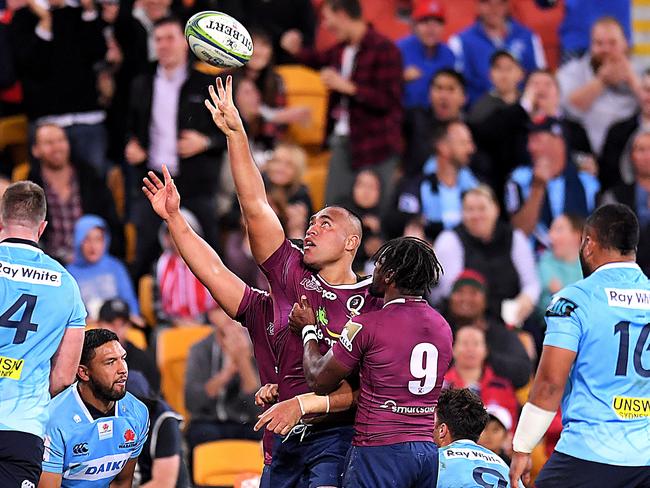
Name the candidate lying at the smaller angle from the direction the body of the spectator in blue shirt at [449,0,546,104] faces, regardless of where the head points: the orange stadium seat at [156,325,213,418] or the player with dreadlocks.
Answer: the player with dreadlocks

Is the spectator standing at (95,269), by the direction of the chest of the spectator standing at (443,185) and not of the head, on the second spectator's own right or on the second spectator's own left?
on the second spectator's own right

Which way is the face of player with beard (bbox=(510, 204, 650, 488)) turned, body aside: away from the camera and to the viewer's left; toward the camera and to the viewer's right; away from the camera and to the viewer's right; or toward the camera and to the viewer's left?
away from the camera and to the viewer's left

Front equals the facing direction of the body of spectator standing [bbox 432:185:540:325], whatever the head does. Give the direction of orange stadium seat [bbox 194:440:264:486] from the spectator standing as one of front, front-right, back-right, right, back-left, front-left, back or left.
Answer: front-right

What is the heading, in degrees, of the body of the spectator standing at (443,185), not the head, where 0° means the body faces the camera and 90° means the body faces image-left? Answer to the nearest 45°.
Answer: approximately 315°

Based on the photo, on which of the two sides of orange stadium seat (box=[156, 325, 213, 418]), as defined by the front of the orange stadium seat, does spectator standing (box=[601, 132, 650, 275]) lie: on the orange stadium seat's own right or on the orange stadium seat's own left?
on the orange stadium seat's own left

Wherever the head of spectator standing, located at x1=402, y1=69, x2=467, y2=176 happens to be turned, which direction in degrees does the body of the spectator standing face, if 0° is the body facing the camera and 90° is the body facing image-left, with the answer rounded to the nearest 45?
approximately 0°

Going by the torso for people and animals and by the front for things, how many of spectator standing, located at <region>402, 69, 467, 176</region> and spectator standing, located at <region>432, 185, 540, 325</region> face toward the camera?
2

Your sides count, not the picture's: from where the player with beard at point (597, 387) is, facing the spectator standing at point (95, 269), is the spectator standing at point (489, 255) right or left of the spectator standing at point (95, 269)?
right
